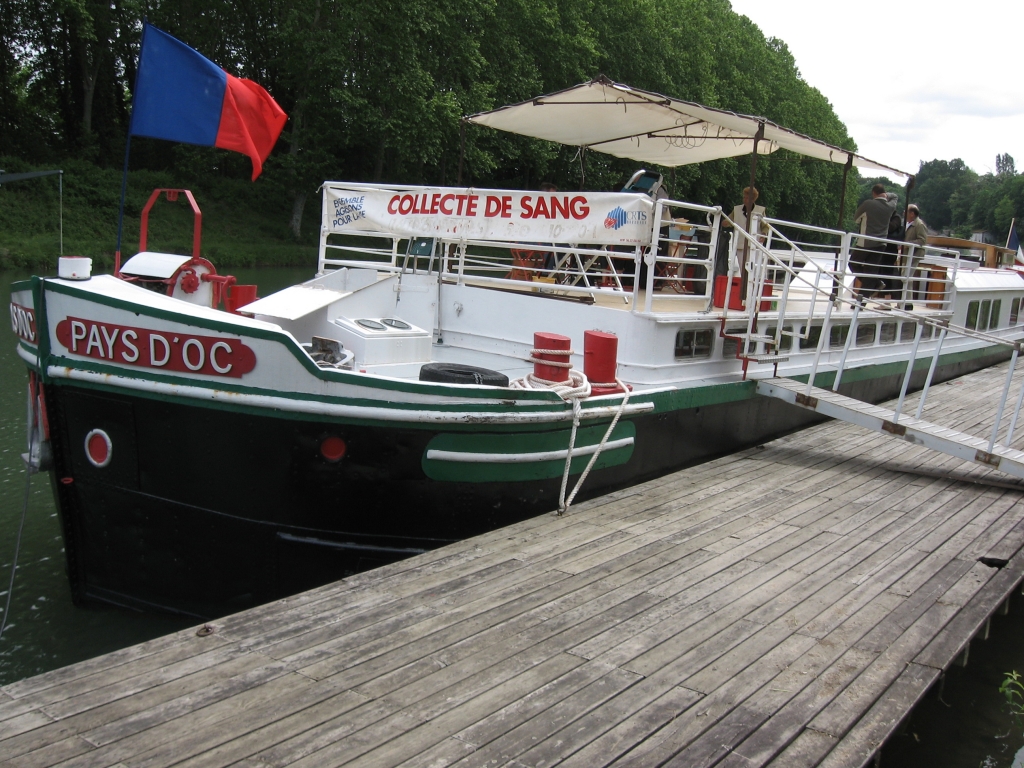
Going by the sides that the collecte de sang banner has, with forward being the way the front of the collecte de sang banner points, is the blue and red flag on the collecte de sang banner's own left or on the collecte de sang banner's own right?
on the collecte de sang banner's own right

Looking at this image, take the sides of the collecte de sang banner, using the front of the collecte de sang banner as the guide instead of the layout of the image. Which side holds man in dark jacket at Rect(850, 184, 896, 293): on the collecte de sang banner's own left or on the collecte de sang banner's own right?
on the collecte de sang banner's own left

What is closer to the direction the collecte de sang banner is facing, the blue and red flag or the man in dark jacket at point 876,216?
the blue and red flag

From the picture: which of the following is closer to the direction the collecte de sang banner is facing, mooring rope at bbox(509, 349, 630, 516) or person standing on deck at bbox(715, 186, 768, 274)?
the mooring rope

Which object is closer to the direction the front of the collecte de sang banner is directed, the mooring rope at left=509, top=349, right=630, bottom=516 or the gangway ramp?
the mooring rope

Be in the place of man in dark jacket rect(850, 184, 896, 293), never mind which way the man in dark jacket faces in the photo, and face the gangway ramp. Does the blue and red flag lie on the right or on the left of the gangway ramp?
right

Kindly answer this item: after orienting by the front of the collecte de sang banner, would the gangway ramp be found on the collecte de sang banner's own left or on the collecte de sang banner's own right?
on the collecte de sang banner's own left

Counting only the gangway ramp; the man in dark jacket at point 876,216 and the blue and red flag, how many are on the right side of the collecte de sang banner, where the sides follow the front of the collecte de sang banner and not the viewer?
1

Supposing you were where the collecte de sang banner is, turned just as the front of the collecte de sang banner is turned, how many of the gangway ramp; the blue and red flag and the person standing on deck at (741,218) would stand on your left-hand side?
2

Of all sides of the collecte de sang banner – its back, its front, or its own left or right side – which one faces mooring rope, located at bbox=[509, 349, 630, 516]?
front

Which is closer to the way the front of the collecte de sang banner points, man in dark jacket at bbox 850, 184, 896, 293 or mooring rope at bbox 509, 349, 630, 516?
the mooring rope

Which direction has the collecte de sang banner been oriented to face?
toward the camera

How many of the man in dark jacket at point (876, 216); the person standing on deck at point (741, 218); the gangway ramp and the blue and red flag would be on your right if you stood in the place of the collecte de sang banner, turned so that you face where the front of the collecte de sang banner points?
1

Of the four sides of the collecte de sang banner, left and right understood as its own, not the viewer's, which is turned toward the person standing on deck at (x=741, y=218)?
left
